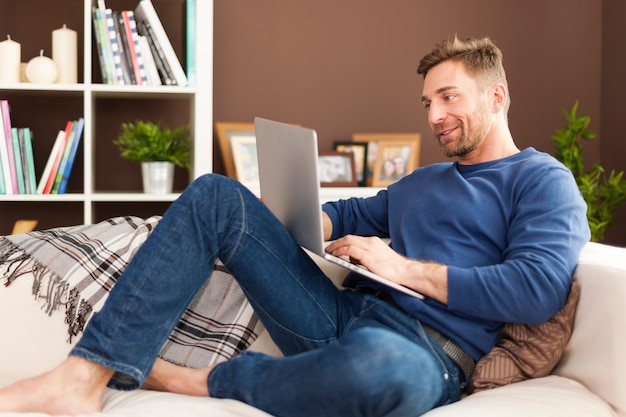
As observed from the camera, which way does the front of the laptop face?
facing away from the viewer and to the right of the viewer

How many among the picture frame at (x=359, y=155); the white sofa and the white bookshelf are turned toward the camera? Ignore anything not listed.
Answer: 3

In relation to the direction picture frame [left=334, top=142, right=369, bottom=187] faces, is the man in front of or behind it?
in front

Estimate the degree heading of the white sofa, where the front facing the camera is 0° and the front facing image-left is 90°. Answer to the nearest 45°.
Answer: approximately 0°
